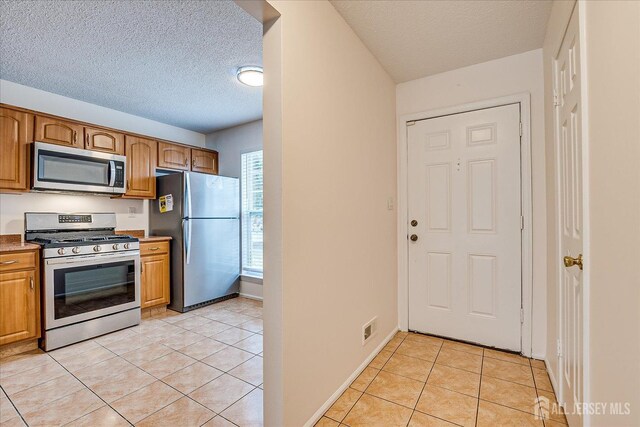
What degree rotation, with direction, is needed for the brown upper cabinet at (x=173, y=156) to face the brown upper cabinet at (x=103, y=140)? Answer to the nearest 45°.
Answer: approximately 90° to its right

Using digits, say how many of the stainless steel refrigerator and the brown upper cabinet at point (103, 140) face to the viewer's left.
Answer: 0

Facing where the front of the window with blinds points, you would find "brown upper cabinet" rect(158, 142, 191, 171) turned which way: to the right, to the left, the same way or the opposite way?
to the left

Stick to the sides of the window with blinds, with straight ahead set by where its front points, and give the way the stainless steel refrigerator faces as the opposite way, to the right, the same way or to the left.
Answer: to the left

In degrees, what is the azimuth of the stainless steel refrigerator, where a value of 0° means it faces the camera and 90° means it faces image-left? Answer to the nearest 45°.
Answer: approximately 315°

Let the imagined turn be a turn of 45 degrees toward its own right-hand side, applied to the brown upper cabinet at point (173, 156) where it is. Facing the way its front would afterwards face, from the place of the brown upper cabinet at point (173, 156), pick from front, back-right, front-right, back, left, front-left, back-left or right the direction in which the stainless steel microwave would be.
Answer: front-right

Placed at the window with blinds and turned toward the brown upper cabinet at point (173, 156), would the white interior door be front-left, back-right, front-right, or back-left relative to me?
back-left

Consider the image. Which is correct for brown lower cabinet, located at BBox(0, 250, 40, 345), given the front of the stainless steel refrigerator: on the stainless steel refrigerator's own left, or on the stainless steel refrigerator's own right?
on the stainless steel refrigerator's own right

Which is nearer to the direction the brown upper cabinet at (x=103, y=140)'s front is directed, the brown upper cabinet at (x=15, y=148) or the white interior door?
the white interior door

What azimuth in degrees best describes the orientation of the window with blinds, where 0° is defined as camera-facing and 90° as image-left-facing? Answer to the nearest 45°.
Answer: approximately 45°

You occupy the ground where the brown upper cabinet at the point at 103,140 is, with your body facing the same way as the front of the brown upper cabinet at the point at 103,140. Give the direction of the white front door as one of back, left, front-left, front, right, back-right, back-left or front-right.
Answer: front

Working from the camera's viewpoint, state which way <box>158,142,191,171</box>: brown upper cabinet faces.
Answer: facing the viewer and to the right of the viewer
